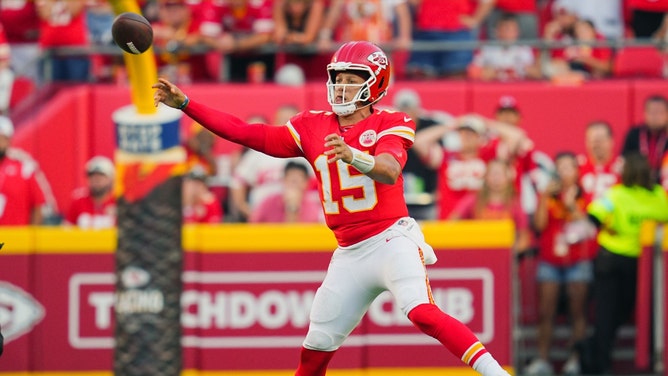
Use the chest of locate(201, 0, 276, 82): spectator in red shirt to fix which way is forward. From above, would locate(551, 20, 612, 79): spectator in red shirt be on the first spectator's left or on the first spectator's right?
on the first spectator's left

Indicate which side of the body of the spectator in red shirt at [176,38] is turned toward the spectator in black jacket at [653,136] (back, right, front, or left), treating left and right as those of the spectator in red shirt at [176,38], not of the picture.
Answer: left

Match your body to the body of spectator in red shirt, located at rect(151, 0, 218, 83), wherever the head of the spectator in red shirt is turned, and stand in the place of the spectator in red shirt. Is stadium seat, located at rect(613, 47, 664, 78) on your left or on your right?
on your left

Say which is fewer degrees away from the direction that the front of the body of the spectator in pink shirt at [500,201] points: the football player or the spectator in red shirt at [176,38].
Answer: the football player
